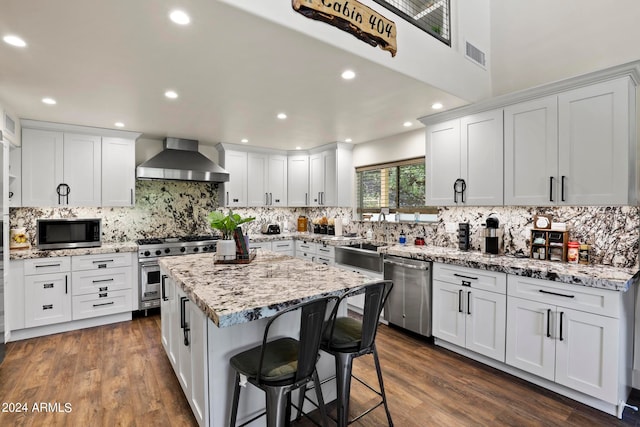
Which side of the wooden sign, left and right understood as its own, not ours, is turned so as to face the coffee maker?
left

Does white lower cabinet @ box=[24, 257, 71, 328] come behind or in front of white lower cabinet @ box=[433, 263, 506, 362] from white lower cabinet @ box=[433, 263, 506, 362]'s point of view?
in front

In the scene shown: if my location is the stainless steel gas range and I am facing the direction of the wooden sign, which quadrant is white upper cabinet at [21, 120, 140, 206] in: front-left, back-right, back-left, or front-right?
back-right

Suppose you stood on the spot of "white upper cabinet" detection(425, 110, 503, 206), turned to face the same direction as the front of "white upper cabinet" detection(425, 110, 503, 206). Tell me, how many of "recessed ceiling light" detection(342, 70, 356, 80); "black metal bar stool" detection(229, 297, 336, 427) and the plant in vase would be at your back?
0

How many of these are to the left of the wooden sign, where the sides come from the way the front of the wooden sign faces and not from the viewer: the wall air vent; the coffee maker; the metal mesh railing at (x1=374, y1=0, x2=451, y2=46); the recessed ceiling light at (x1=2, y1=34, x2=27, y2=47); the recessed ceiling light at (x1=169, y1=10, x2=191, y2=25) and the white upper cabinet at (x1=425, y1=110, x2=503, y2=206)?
4

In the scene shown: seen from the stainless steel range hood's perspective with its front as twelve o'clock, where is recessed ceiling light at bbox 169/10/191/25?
The recessed ceiling light is roughly at 12 o'clock from the stainless steel range hood.

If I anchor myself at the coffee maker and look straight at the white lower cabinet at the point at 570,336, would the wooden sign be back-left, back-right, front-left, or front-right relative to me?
front-right

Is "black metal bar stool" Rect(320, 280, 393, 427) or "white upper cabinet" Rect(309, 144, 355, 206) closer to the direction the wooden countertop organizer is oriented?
the black metal bar stool

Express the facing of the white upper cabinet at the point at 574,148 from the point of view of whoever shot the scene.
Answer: facing the viewer and to the left of the viewer

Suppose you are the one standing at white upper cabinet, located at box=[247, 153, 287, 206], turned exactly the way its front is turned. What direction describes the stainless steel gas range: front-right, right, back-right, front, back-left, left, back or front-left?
front-right

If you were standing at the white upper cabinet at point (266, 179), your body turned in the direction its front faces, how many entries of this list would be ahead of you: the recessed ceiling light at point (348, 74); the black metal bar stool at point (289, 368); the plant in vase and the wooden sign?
4
